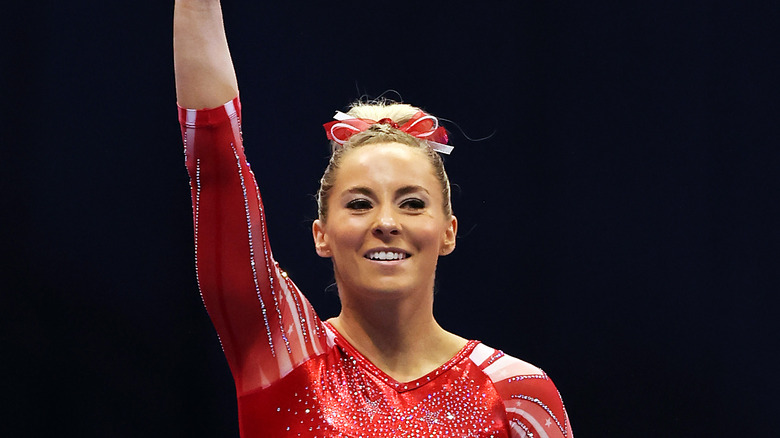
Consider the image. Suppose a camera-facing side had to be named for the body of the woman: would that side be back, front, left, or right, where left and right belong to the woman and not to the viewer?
front

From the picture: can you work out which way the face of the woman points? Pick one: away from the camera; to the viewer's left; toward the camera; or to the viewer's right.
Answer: toward the camera
